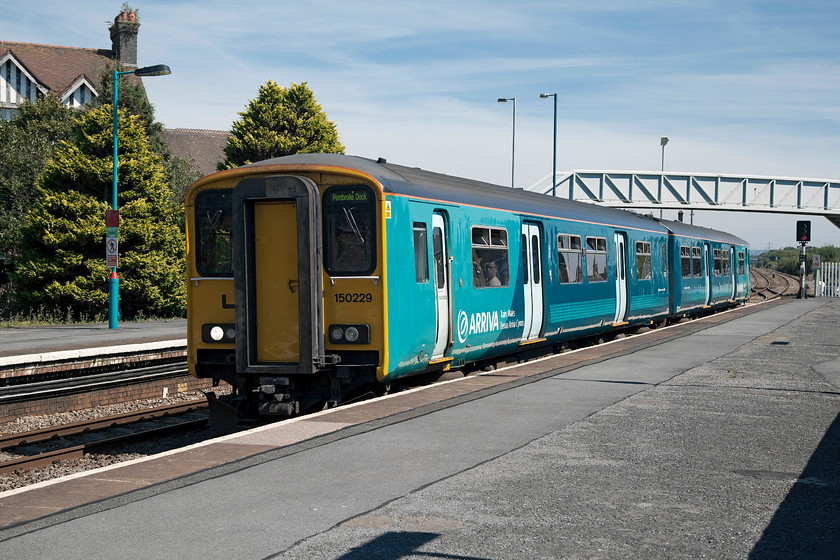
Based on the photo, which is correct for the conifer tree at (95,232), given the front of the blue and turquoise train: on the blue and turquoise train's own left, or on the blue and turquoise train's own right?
on the blue and turquoise train's own right

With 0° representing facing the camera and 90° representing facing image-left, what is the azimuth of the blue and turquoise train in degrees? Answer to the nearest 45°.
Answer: approximately 45°

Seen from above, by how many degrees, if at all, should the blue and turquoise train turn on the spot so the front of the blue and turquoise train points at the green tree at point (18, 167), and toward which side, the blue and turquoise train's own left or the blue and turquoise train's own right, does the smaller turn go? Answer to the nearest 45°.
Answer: approximately 90° to the blue and turquoise train's own right

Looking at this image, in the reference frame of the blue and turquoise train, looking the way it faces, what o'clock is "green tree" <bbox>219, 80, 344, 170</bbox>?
The green tree is roughly at 4 o'clock from the blue and turquoise train.
